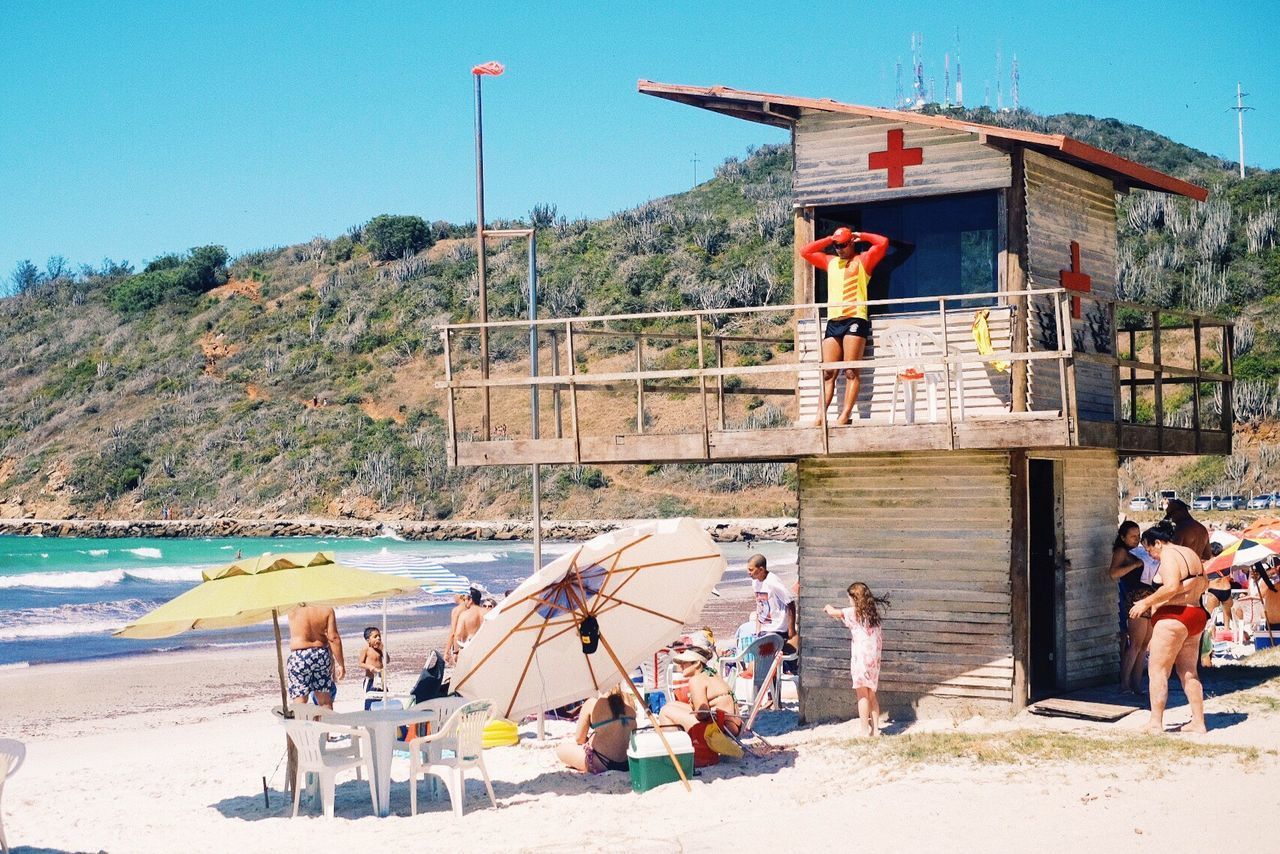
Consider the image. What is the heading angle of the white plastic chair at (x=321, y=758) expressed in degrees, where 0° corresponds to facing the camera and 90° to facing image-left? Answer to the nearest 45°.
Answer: approximately 225°

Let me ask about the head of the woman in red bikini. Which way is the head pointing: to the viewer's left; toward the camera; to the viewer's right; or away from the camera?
to the viewer's left

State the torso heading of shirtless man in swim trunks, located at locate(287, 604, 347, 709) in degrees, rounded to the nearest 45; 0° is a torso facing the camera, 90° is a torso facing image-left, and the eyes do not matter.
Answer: approximately 180°

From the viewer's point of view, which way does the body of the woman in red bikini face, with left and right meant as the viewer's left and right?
facing away from the viewer and to the left of the viewer

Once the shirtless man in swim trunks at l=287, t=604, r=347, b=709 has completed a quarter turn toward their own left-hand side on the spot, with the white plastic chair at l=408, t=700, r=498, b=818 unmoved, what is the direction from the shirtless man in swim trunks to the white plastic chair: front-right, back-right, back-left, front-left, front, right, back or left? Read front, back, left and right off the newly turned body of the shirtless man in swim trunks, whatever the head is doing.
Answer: back-left

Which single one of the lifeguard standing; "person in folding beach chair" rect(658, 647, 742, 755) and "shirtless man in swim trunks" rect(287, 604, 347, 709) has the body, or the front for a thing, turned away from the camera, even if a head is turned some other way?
the shirtless man in swim trunks

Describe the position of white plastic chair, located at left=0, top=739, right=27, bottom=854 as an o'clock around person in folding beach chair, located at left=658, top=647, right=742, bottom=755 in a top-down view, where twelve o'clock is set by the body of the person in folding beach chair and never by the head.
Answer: The white plastic chair is roughly at 11 o'clock from the person in folding beach chair.

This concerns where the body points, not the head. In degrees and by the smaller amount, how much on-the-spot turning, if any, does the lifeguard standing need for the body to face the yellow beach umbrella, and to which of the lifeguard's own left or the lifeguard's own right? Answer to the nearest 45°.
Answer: approximately 45° to the lifeguard's own right

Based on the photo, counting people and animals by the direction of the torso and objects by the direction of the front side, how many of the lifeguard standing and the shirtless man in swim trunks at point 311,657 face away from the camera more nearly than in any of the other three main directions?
1

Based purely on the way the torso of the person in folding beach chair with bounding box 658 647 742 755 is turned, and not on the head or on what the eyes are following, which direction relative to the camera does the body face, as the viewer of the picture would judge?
to the viewer's left
